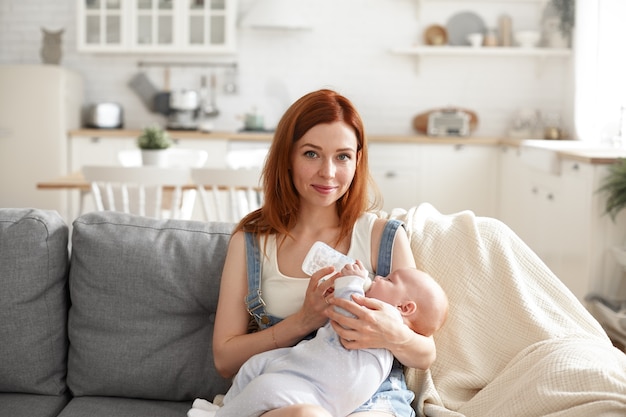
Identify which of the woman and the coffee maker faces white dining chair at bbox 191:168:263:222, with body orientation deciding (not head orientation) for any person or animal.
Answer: the coffee maker

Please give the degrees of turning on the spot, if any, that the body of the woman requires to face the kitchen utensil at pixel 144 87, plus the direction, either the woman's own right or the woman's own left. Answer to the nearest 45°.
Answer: approximately 180°

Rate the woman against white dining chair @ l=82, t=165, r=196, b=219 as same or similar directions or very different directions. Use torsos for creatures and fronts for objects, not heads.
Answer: very different directions

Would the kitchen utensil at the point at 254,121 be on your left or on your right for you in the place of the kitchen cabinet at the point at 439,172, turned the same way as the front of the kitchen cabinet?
on your right

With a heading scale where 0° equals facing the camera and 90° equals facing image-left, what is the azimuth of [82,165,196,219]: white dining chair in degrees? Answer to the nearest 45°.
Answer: approximately 180°

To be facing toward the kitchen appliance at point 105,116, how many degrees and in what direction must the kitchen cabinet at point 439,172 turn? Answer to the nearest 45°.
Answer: approximately 90° to its right

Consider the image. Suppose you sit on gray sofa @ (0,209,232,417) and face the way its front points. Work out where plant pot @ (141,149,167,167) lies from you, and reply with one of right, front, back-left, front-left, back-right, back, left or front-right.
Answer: back

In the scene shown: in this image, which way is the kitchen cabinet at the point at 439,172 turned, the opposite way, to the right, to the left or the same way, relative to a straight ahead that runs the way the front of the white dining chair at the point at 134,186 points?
the opposite way
